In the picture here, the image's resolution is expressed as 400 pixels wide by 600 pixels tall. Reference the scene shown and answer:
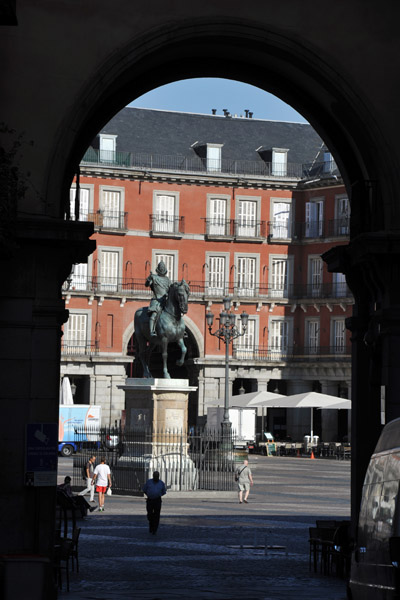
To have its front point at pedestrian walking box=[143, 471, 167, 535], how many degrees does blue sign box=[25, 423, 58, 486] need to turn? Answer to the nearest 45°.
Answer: approximately 180°

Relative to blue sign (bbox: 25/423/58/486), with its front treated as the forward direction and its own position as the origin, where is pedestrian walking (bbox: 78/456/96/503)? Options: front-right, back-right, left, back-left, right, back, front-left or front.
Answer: back

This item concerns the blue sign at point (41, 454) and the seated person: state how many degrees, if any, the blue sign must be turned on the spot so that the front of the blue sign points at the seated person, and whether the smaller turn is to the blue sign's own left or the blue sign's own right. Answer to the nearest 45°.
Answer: approximately 180°

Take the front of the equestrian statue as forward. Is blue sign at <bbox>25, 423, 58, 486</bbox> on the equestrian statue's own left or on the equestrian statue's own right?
on the equestrian statue's own right

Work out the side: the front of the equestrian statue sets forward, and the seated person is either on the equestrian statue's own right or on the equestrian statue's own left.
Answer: on the equestrian statue's own right

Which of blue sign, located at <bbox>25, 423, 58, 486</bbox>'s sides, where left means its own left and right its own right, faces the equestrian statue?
back
